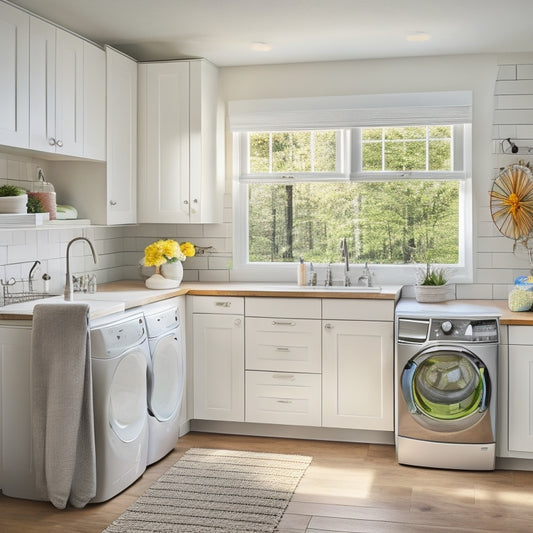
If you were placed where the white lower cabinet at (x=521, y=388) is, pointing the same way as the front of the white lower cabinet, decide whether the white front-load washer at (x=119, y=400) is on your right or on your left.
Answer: on your right

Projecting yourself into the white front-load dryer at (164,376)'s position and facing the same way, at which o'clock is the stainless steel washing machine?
The stainless steel washing machine is roughly at 11 o'clock from the white front-load dryer.

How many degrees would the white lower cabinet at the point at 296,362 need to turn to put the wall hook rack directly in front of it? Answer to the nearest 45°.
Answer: approximately 90° to its left

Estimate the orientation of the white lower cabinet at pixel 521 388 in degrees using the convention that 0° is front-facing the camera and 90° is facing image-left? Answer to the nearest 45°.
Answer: approximately 0°

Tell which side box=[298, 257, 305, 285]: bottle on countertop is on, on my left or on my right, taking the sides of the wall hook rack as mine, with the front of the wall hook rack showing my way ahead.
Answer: on my right

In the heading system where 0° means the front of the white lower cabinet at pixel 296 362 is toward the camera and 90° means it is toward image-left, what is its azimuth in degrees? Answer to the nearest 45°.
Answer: approximately 0°
